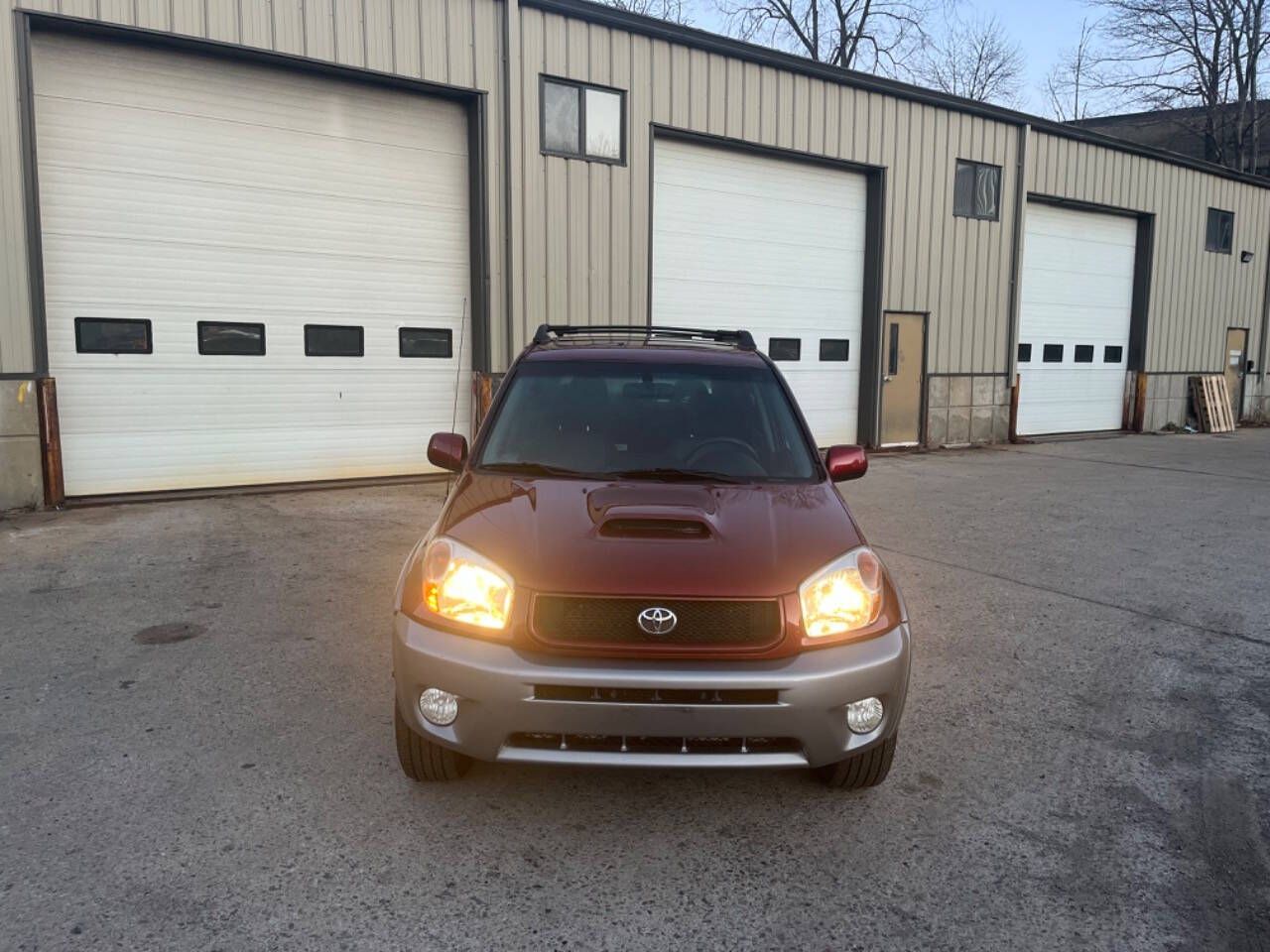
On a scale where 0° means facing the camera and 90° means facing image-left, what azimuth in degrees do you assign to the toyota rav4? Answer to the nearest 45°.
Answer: approximately 0°

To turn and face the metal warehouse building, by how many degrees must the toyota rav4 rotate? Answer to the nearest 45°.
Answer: approximately 180°

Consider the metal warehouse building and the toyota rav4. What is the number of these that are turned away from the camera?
0

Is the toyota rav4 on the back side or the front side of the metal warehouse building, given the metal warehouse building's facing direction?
on the front side
